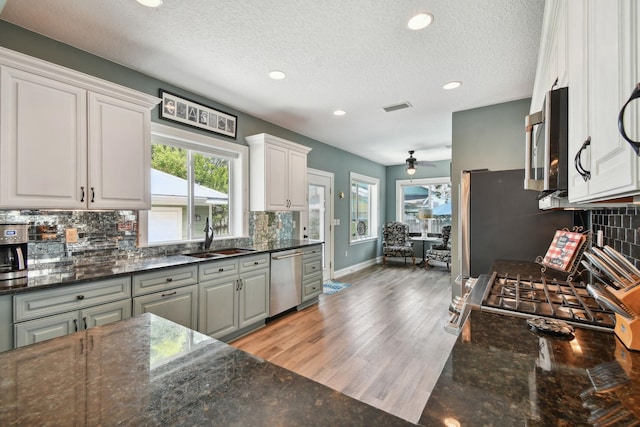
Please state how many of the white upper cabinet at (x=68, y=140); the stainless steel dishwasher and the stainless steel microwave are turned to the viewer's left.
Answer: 1

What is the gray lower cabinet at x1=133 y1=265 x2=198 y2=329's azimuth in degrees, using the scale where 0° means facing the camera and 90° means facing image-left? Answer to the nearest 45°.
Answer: approximately 315°

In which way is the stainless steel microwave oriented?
to the viewer's left

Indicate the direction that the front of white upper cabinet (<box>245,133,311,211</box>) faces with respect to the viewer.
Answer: facing the viewer and to the right of the viewer

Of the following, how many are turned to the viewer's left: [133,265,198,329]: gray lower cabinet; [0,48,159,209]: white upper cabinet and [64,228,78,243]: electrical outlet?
0

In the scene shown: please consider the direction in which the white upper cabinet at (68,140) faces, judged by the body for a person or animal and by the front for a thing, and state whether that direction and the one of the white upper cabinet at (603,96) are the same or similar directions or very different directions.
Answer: very different directions

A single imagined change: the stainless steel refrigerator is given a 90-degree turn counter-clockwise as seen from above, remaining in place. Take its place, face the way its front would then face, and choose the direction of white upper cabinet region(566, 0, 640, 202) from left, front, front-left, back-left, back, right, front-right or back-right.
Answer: front

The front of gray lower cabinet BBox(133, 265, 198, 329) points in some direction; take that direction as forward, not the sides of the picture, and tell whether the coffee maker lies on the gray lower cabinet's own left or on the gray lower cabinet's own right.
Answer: on the gray lower cabinet's own right

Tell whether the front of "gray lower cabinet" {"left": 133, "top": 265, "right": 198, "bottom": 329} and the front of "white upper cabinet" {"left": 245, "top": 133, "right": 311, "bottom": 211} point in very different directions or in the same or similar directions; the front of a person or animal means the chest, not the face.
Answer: same or similar directions
